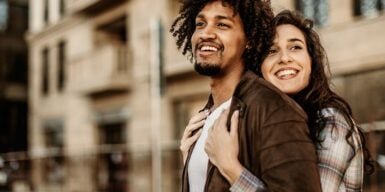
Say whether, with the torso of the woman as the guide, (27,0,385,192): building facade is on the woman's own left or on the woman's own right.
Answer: on the woman's own right

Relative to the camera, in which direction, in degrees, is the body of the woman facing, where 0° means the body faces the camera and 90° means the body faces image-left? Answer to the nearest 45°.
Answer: approximately 45°

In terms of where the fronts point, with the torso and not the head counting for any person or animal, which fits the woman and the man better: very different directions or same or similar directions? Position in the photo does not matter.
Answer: same or similar directions

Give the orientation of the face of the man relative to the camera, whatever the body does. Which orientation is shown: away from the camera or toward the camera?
toward the camera

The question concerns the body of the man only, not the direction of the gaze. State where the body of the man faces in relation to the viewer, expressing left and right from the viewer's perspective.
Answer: facing the viewer and to the left of the viewer

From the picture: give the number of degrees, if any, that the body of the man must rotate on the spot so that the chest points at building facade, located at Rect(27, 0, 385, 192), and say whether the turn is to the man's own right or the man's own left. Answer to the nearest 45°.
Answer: approximately 135° to the man's own right

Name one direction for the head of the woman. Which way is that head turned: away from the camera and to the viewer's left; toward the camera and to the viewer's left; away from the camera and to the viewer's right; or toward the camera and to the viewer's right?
toward the camera and to the viewer's left
